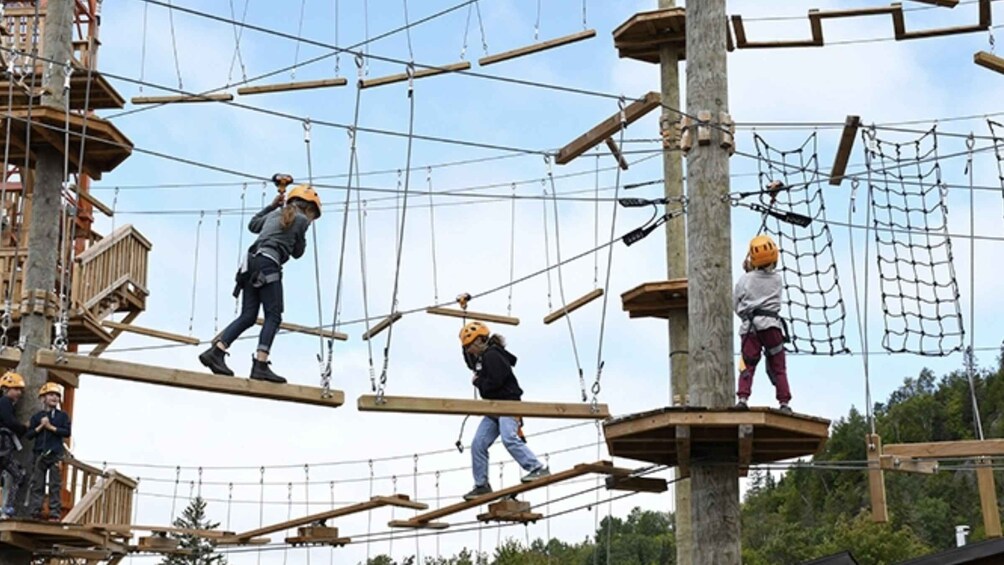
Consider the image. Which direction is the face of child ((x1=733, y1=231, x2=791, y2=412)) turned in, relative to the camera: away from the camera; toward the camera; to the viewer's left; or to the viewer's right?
away from the camera

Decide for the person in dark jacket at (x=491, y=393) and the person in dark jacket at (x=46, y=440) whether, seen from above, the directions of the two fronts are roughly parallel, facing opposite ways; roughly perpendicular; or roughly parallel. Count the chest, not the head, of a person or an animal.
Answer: roughly perpendicular

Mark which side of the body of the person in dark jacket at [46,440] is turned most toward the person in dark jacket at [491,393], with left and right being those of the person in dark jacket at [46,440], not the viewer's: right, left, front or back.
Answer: left

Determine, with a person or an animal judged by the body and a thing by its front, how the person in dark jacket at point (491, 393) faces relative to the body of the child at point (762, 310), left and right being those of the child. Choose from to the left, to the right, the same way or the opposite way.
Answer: to the left

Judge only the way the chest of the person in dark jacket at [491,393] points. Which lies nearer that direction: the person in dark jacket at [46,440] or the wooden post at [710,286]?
the person in dark jacket

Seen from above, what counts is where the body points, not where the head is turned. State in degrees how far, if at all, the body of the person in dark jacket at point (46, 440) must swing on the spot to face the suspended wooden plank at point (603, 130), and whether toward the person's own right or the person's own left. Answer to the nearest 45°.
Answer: approximately 45° to the person's own left

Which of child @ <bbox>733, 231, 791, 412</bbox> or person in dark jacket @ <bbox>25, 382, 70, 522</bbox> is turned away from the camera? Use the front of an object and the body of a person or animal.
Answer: the child

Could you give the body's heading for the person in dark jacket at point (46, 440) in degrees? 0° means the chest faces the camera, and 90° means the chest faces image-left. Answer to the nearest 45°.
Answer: approximately 0°

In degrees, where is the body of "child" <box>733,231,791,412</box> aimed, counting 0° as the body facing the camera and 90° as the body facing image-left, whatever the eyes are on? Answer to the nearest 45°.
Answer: approximately 180°

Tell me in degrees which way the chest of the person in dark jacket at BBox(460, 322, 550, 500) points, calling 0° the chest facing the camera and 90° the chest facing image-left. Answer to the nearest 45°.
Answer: approximately 90°
